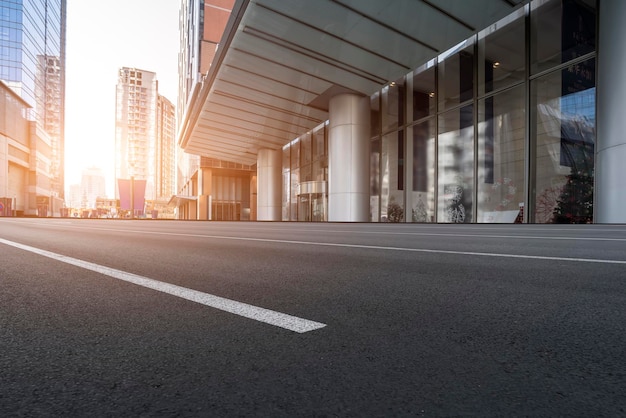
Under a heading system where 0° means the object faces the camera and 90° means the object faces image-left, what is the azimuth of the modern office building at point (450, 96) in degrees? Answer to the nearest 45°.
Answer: approximately 45°

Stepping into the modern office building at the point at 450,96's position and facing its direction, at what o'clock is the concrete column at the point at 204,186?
The concrete column is roughly at 3 o'clock from the modern office building.
